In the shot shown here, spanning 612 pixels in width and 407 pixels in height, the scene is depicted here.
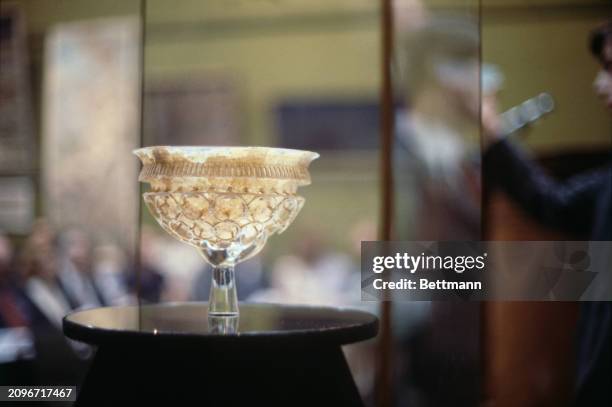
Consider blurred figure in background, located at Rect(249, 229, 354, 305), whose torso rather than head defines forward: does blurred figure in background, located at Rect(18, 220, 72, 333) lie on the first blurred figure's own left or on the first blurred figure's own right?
on the first blurred figure's own right

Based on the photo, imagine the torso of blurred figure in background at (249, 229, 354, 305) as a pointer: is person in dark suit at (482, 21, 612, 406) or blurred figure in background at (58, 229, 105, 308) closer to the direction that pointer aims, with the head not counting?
the person in dark suit

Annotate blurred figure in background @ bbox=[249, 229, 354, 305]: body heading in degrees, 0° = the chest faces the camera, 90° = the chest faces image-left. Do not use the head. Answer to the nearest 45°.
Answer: approximately 0°

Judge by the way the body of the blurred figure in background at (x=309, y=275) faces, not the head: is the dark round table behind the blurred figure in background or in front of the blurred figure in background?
in front

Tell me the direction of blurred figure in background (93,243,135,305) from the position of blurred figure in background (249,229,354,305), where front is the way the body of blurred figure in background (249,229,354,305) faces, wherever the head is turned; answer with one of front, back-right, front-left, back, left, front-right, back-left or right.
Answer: right

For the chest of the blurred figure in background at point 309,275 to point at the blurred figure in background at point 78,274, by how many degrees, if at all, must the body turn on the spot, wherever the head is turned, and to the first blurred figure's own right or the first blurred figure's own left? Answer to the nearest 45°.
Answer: approximately 90° to the first blurred figure's own right

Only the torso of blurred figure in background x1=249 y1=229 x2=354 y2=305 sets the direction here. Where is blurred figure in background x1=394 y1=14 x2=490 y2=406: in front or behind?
in front
